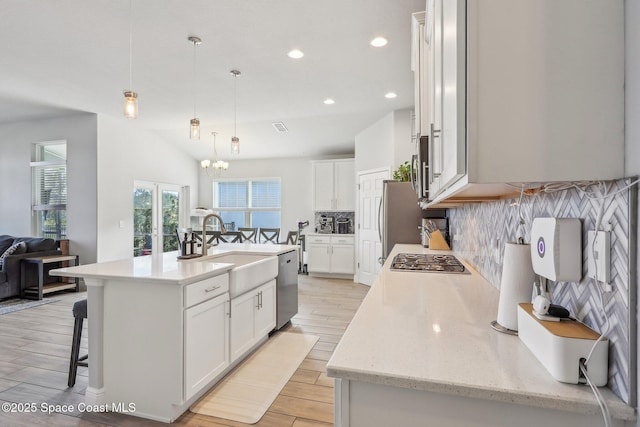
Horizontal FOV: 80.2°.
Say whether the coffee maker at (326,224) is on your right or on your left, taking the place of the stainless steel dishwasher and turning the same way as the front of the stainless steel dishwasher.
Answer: on your left

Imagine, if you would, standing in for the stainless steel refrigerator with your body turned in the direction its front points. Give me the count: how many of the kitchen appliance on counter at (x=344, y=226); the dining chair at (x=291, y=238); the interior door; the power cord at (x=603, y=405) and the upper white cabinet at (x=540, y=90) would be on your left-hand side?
2

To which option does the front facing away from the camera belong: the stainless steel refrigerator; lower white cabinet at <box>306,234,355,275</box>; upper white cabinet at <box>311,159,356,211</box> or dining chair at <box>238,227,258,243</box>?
the dining chair

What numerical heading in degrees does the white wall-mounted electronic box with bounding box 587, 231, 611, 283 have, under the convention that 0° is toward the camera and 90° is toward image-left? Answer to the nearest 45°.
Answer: approximately 45°

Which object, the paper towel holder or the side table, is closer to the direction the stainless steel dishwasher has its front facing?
the paper towel holder

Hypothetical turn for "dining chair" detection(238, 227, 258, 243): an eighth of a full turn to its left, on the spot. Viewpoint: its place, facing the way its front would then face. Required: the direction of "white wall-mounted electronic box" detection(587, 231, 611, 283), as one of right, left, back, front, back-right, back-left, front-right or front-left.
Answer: back-left

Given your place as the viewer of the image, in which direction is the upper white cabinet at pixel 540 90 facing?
facing to the left of the viewer

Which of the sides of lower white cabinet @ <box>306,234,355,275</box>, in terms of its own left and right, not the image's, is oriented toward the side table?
right

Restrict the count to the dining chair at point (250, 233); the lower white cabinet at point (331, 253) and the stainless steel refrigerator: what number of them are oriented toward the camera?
1

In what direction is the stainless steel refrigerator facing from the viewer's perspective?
to the viewer's left

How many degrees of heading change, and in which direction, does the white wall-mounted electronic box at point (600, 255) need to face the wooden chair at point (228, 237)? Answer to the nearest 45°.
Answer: approximately 90° to its right

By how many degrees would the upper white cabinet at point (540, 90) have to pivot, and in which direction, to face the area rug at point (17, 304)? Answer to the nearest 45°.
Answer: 0° — it already faces it

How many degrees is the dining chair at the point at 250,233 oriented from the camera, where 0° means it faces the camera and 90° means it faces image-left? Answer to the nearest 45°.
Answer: approximately 180°
